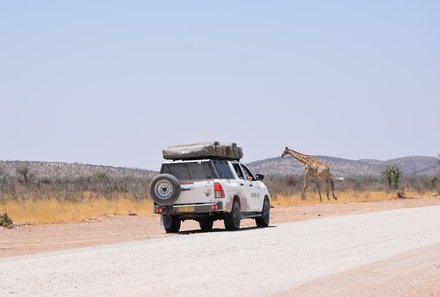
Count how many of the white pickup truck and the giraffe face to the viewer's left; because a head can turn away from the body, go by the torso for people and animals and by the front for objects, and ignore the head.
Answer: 1

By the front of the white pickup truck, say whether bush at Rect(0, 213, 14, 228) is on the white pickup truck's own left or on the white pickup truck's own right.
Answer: on the white pickup truck's own left

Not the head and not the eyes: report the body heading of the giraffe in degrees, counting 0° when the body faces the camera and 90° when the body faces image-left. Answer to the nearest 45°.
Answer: approximately 90°

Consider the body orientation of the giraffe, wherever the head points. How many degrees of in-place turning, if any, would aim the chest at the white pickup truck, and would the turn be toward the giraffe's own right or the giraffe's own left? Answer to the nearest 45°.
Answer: approximately 90° to the giraffe's own left

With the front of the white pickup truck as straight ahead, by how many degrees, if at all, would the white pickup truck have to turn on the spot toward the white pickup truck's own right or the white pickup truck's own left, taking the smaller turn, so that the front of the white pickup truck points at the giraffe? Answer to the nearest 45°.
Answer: approximately 45° to the white pickup truck's own left

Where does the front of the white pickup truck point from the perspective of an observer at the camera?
facing away from the viewer and to the right of the viewer
